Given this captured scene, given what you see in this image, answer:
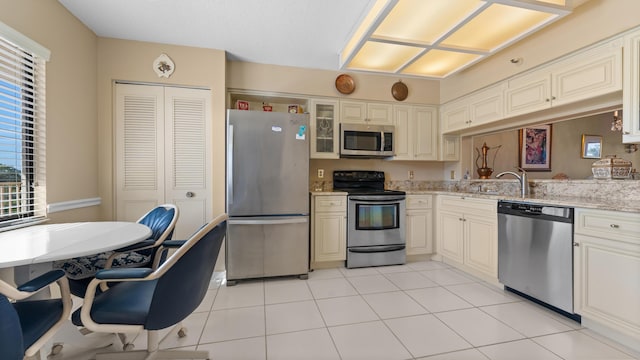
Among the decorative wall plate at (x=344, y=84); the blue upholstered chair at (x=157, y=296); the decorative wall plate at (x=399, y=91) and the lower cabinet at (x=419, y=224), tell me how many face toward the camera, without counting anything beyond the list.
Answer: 3

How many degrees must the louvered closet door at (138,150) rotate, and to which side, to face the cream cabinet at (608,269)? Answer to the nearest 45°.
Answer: approximately 45° to its left

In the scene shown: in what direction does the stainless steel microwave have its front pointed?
toward the camera

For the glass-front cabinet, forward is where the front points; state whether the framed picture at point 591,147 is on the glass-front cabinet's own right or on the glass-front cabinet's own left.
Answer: on the glass-front cabinet's own left

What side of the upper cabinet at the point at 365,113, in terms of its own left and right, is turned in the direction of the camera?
front

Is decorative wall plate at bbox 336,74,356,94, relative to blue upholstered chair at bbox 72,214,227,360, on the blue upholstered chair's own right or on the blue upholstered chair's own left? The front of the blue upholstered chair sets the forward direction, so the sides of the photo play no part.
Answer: on the blue upholstered chair's own right

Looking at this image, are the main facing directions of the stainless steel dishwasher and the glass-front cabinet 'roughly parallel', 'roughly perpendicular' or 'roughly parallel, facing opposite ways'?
roughly perpendicular

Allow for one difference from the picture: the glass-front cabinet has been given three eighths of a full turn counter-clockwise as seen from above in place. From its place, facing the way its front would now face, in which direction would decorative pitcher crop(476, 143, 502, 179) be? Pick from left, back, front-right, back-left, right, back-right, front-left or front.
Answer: front-right

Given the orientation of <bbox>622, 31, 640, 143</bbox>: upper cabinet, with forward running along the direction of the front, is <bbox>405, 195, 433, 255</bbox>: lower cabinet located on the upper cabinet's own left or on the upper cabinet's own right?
on the upper cabinet's own right

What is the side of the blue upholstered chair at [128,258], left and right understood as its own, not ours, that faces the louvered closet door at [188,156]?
back

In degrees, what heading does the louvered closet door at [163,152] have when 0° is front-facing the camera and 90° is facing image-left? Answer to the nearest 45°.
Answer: approximately 0°

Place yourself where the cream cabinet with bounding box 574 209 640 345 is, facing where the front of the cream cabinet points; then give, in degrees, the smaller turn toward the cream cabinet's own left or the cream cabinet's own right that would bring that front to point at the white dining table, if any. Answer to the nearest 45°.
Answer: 0° — it already faces it

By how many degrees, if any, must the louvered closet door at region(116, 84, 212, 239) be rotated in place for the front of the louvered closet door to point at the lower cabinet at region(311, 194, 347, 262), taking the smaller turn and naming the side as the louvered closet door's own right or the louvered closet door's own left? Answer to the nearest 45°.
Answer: approximately 90° to the louvered closet door's own left

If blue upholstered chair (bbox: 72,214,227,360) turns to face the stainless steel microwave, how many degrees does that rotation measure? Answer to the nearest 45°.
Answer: approximately 90° to its right

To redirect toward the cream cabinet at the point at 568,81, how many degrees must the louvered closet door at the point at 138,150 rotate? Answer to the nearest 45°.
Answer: approximately 45° to its left

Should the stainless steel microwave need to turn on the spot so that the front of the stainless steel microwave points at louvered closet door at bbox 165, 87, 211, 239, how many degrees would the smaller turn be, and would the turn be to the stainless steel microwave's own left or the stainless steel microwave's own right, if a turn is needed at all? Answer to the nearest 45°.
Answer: approximately 45° to the stainless steel microwave's own right
